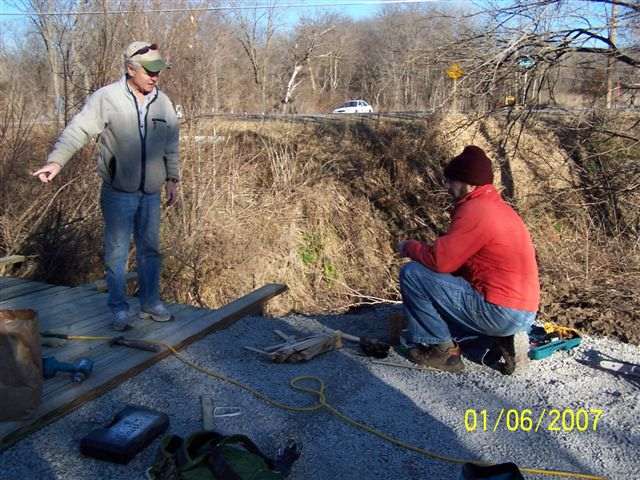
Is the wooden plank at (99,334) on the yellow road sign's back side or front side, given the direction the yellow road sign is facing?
on the front side

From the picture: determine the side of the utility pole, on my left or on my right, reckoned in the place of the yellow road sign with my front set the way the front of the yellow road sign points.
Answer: on my left

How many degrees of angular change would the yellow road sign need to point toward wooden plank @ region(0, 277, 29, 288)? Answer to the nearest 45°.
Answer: approximately 45° to its right

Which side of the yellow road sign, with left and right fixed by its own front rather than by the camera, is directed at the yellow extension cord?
front

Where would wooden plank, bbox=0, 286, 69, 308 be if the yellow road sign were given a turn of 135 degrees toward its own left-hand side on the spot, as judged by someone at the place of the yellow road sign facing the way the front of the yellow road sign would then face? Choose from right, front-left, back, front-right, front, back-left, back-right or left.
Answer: back

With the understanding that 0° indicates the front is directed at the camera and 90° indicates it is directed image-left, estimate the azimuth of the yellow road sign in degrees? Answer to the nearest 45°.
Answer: approximately 0°

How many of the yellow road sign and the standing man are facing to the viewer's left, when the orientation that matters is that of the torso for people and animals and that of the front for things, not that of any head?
0

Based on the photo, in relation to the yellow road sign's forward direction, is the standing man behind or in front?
in front

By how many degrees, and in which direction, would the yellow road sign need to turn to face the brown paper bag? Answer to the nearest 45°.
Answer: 0° — it already faces it

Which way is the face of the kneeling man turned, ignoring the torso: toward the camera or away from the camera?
away from the camera

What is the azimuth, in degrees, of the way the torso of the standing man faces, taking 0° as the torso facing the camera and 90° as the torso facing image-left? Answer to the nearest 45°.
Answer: approximately 315°

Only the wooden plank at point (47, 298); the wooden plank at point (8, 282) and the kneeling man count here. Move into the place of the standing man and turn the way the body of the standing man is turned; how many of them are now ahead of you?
1
